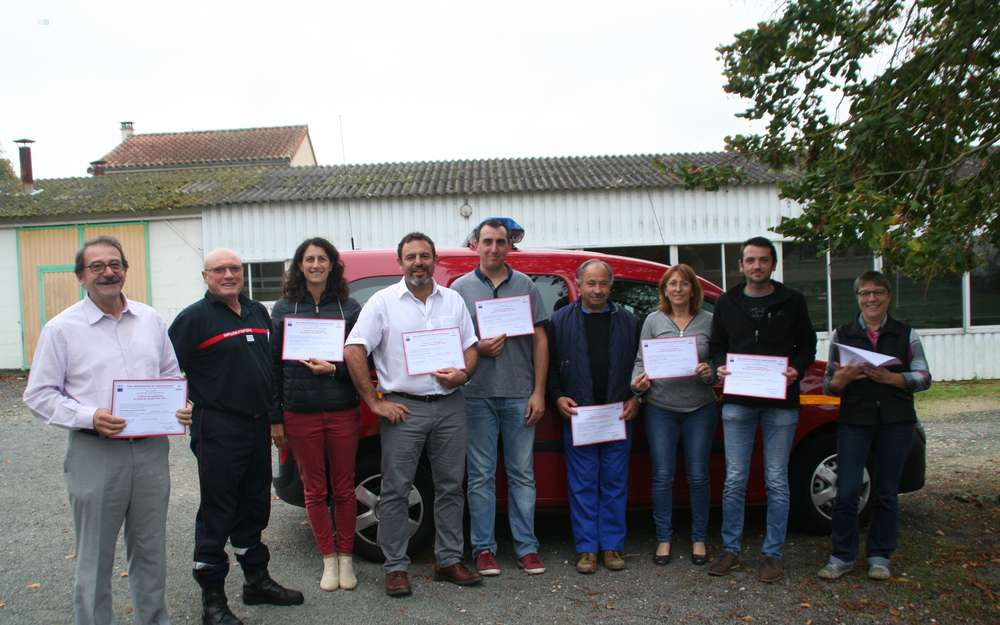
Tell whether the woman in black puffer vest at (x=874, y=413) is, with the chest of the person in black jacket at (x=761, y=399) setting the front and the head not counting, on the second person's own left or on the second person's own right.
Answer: on the second person's own left

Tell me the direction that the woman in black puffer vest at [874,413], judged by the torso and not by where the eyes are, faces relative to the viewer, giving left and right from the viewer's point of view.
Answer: facing the viewer

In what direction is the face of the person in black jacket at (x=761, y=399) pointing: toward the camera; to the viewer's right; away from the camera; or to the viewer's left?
toward the camera

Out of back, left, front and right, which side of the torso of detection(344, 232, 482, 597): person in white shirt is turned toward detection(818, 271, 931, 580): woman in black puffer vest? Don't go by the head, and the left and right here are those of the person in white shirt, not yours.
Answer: left

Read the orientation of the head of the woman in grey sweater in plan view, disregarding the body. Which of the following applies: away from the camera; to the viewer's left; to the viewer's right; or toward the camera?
toward the camera

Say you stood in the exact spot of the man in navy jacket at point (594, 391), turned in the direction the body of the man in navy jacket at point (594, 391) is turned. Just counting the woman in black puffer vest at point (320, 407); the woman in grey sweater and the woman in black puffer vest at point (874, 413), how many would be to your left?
2

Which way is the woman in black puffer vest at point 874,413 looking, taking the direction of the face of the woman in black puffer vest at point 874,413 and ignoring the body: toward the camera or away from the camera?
toward the camera

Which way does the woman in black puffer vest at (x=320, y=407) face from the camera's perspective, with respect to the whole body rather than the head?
toward the camera

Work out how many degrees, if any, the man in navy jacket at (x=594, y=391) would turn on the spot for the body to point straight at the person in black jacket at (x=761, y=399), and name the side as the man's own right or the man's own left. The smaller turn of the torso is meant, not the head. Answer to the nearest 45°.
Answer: approximately 90° to the man's own left

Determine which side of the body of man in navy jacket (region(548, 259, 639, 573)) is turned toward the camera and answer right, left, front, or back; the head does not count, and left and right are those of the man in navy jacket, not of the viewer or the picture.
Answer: front

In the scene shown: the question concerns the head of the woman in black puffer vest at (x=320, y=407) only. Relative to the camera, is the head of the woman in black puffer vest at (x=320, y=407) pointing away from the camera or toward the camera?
toward the camera
